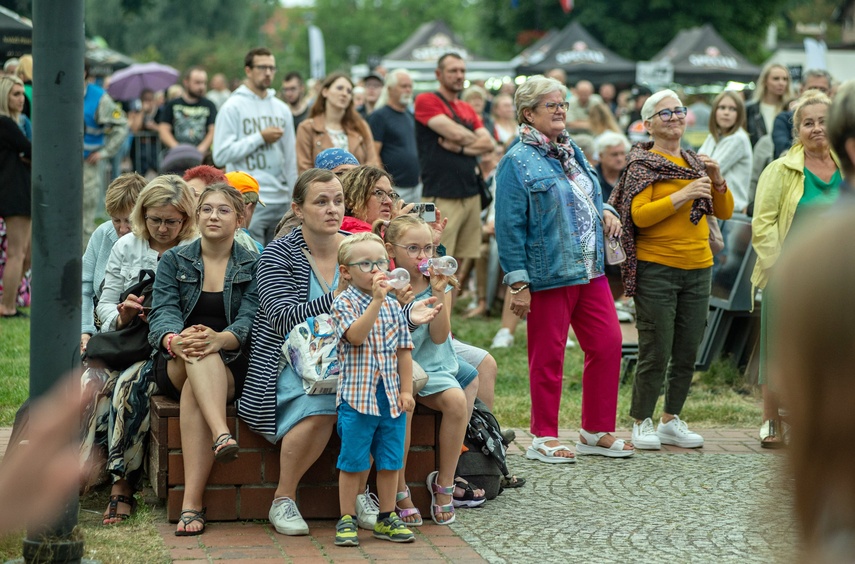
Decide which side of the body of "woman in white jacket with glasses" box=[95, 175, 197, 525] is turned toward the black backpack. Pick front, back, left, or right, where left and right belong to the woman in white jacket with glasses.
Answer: left

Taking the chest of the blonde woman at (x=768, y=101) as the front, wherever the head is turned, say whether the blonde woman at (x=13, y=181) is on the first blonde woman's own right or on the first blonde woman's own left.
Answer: on the first blonde woman's own right

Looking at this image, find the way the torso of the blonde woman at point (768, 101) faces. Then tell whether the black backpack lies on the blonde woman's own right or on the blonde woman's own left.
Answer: on the blonde woman's own right

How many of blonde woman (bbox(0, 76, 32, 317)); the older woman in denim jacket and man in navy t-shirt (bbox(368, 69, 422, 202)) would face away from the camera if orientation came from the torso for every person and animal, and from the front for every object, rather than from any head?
0

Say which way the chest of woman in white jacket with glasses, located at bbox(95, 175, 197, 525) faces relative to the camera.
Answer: toward the camera

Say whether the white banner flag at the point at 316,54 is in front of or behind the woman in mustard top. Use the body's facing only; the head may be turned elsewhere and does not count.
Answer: behind

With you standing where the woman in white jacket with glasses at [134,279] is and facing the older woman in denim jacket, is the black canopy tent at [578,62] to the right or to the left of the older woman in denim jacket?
left

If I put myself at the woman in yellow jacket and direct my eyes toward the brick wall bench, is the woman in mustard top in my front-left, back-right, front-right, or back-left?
front-right

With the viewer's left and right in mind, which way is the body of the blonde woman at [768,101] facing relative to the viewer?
facing the viewer and to the right of the viewer

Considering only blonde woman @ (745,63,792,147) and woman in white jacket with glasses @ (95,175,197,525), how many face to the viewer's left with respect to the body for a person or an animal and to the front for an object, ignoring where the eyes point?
0

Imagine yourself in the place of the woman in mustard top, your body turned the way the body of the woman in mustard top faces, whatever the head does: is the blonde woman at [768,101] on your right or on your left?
on your left
